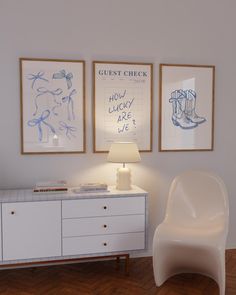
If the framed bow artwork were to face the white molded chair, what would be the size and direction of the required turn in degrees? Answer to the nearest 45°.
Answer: approximately 45° to its left

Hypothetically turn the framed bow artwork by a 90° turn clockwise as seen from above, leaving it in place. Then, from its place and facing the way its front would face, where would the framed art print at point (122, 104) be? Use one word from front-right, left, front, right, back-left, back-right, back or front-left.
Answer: back

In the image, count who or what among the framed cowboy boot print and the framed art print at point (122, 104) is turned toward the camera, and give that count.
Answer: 2

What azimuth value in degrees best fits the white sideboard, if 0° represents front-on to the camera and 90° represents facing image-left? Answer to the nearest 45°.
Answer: approximately 0°

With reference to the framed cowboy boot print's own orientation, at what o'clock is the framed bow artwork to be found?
The framed bow artwork is roughly at 2 o'clock from the framed cowboy boot print.

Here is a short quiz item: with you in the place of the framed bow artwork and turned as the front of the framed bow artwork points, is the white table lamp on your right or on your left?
on your left

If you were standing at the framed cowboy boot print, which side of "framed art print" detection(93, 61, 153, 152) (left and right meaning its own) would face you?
left

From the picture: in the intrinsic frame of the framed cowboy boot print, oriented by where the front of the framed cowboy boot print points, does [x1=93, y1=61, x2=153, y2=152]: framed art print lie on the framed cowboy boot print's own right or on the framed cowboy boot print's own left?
on the framed cowboy boot print's own right
